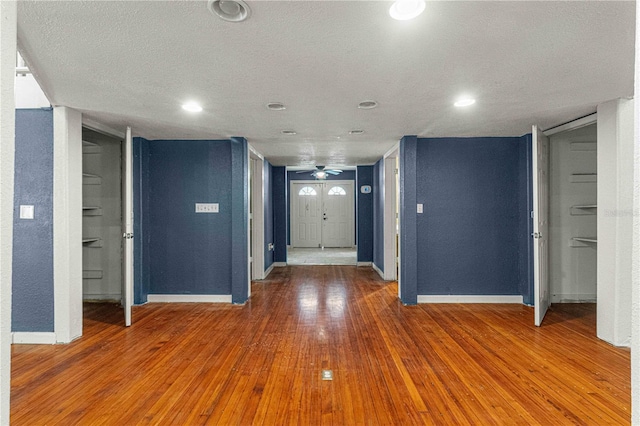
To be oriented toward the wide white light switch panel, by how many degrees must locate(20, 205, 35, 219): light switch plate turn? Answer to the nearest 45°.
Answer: approximately 90° to its left

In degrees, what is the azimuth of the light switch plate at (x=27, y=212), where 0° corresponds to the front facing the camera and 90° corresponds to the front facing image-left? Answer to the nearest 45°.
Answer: approximately 0°

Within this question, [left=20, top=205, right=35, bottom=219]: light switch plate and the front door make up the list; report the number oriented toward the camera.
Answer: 2

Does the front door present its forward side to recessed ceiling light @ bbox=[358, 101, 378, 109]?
yes

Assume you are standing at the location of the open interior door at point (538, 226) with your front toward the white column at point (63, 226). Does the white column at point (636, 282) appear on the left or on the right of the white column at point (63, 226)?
left
